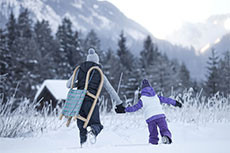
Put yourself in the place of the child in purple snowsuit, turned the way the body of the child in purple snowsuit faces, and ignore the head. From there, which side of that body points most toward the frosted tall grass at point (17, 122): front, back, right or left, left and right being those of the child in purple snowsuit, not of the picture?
left

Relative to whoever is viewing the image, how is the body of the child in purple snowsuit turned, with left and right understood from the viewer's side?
facing away from the viewer
